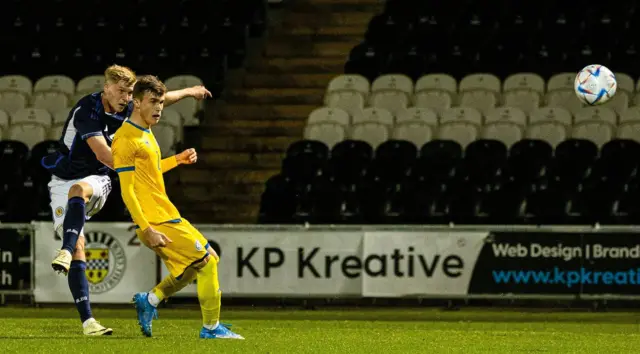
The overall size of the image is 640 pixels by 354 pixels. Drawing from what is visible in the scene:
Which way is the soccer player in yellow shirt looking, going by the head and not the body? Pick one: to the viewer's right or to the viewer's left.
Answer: to the viewer's right

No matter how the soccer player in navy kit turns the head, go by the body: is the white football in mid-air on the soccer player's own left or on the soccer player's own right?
on the soccer player's own left

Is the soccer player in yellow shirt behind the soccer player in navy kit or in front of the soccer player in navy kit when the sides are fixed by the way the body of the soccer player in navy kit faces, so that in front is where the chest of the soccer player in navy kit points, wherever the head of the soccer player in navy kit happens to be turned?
in front

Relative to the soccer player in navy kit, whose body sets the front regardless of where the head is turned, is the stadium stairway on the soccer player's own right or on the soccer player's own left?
on the soccer player's own left

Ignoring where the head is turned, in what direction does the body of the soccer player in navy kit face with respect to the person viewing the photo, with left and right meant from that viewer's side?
facing the viewer and to the right of the viewer

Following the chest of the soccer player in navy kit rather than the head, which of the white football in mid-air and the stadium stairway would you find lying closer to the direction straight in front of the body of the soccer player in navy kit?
the white football in mid-air

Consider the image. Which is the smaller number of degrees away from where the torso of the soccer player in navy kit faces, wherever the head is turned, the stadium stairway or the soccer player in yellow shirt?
the soccer player in yellow shirt
